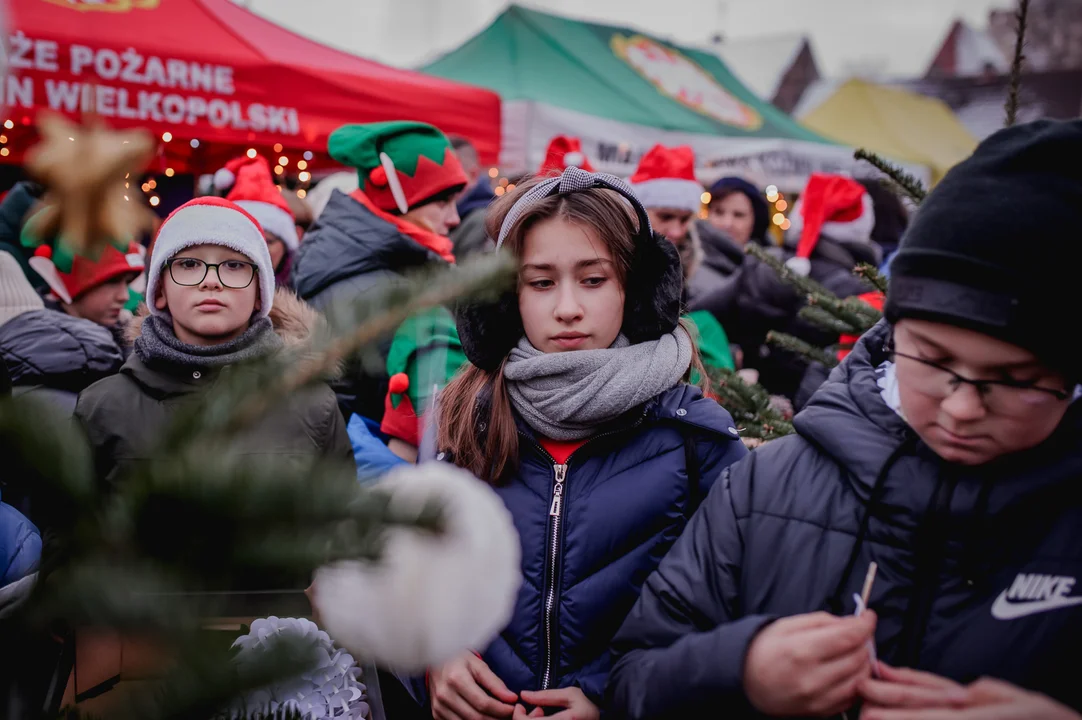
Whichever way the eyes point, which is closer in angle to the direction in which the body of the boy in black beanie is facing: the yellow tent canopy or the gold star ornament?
the gold star ornament

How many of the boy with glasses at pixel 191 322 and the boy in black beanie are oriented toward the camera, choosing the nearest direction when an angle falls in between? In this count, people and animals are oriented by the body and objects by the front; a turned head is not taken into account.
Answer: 2

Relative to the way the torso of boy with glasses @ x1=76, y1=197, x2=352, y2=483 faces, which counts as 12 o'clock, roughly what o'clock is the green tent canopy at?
The green tent canopy is roughly at 7 o'clock from the boy with glasses.

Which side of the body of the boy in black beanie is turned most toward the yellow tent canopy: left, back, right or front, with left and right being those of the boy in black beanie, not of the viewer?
back

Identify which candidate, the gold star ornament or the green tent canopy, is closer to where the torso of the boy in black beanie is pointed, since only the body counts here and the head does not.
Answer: the gold star ornament

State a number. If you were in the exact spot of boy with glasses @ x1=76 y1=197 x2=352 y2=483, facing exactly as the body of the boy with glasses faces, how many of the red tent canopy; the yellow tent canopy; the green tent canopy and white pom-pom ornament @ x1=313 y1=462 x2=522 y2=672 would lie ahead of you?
1

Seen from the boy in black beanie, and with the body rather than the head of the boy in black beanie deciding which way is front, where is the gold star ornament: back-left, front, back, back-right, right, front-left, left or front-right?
front-right

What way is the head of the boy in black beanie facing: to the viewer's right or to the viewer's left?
to the viewer's left

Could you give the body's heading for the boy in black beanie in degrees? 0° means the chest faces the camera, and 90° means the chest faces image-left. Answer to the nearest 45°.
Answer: approximately 0°

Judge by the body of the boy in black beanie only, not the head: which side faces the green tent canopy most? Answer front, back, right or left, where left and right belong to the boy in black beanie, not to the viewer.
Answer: back

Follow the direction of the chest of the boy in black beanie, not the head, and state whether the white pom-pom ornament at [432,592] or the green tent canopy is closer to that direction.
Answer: the white pom-pom ornament

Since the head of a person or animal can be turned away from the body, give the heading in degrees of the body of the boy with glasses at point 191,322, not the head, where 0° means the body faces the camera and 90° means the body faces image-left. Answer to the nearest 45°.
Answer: approximately 0°

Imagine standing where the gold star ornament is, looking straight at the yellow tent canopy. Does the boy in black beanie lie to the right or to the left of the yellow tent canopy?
right

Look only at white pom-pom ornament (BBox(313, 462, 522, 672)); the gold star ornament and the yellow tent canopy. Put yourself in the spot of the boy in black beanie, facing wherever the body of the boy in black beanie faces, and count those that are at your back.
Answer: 1

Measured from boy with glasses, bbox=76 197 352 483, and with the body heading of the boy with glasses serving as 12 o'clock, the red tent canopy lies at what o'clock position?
The red tent canopy is roughly at 6 o'clock from the boy with glasses.

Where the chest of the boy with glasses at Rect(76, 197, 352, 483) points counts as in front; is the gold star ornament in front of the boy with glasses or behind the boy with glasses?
in front

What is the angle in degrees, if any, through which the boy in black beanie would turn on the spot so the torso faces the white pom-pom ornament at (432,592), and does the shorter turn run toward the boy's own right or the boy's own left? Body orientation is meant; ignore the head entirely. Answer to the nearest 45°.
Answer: approximately 45° to the boy's own right
